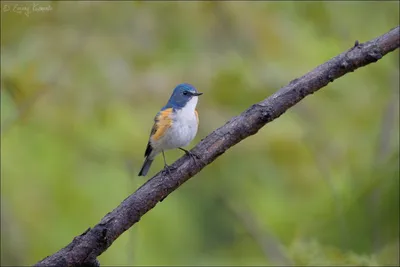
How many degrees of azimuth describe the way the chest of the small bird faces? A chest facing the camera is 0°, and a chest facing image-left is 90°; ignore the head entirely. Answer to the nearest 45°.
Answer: approximately 315°
